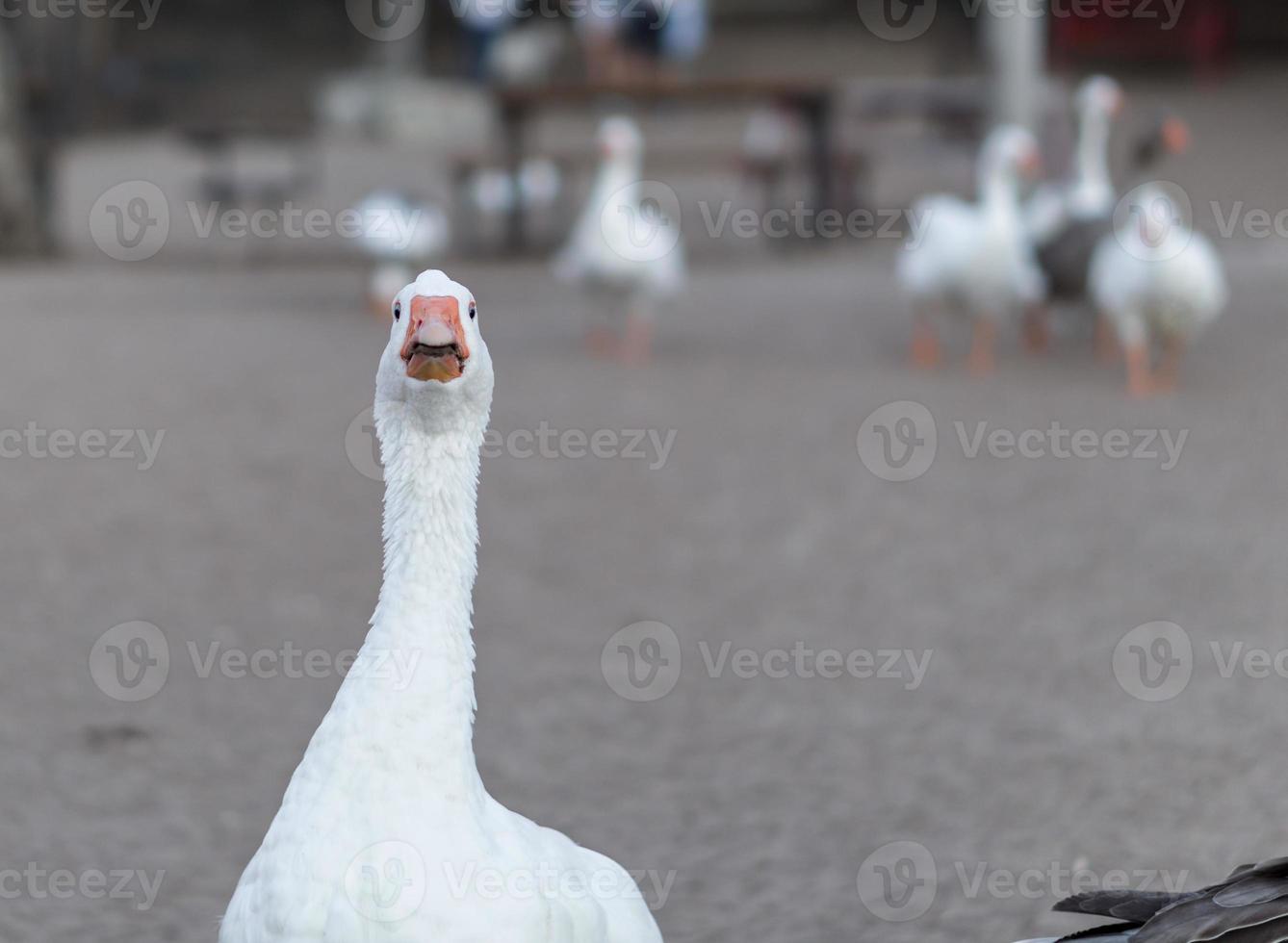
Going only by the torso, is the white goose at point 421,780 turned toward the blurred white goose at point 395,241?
no

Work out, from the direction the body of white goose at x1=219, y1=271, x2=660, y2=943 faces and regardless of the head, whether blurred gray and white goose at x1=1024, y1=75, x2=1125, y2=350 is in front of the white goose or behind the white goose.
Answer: behind

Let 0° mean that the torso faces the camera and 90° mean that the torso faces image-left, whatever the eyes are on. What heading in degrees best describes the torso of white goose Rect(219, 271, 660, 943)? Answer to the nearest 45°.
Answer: approximately 0°

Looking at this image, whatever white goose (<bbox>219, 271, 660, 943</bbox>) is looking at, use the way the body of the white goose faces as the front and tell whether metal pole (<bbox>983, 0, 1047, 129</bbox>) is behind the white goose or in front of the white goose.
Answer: behind

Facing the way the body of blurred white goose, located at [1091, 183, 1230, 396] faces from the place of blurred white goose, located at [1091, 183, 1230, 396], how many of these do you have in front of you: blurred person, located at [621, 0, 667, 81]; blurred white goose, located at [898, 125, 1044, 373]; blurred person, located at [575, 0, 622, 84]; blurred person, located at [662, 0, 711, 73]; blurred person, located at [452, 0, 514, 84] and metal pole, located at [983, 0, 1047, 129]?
0

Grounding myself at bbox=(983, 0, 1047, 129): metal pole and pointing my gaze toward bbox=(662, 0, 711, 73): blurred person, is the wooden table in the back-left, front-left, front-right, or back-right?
front-left

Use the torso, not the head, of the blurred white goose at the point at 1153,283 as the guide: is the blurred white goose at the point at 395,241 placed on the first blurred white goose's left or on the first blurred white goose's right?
on the first blurred white goose's right

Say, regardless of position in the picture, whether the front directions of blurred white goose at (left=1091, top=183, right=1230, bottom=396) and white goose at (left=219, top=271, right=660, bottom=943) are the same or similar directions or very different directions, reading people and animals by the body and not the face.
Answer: same or similar directions

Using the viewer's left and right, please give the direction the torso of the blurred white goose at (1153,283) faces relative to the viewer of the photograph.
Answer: facing the viewer

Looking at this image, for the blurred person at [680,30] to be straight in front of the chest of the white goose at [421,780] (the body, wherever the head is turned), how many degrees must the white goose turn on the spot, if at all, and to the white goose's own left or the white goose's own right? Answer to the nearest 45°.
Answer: approximately 180°

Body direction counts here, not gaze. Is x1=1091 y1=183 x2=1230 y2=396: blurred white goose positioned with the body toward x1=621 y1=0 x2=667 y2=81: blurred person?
no

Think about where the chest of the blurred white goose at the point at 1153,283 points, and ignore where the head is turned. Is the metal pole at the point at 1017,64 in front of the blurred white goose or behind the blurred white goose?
behind

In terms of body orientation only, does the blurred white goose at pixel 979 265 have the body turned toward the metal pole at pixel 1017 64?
no

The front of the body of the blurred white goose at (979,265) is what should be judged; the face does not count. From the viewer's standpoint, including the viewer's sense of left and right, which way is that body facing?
facing the viewer and to the right of the viewer

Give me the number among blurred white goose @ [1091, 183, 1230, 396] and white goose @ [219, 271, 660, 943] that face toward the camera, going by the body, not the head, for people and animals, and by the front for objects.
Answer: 2

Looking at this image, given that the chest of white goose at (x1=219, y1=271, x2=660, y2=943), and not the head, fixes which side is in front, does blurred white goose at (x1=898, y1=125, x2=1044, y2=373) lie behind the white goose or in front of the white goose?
behind

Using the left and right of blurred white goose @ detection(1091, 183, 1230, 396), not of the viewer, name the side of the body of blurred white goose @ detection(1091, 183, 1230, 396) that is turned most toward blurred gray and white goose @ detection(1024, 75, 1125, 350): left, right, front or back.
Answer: back

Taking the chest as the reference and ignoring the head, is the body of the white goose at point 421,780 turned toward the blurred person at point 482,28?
no

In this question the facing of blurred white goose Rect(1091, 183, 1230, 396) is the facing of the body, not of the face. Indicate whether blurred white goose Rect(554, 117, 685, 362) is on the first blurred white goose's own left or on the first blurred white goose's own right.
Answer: on the first blurred white goose's own right

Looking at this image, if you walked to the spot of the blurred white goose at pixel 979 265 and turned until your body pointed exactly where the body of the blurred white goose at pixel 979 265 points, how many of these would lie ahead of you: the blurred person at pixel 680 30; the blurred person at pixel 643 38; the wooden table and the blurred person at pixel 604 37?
0
